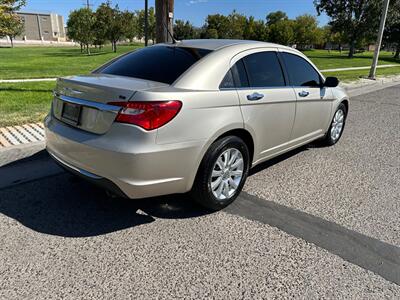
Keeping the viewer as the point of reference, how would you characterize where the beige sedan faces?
facing away from the viewer and to the right of the viewer

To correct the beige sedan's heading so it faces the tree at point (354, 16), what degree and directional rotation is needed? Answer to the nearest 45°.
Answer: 0° — it already faces it

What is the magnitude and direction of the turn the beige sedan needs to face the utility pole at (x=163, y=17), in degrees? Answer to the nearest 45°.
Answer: approximately 45° to its left

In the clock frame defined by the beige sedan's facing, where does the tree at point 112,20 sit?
The tree is roughly at 10 o'clock from the beige sedan.

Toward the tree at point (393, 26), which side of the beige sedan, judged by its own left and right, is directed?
front

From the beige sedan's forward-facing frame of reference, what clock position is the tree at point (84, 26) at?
The tree is roughly at 10 o'clock from the beige sedan.

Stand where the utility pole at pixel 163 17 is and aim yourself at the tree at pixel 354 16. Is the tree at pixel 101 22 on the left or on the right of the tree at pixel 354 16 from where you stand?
left

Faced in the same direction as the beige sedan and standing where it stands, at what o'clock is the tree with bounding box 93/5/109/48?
The tree is roughly at 10 o'clock from the beige sedan.

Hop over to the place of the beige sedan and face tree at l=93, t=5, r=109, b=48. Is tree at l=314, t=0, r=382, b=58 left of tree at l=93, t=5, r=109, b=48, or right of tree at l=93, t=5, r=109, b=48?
right

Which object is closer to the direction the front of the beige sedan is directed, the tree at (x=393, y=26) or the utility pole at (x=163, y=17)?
the tree
